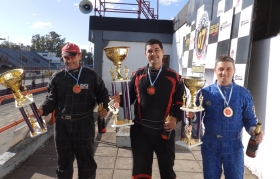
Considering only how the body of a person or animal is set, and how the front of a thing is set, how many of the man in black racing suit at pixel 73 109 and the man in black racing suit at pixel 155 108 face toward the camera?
2

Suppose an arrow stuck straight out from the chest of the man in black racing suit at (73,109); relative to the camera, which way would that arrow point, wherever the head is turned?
toward the camera

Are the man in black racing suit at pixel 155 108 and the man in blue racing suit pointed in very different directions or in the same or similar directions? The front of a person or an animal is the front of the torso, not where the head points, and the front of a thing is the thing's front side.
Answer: same or similar directions

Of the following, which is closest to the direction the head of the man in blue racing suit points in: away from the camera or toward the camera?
toward the camera

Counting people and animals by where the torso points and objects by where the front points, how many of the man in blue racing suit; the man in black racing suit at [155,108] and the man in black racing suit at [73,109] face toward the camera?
3

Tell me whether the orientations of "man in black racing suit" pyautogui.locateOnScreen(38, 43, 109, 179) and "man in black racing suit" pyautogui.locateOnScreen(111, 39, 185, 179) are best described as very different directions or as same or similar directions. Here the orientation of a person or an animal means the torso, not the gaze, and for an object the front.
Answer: same or similar directions

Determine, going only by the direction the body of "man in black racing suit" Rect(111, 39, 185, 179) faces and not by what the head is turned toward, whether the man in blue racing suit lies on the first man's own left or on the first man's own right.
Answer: on the first man's own left

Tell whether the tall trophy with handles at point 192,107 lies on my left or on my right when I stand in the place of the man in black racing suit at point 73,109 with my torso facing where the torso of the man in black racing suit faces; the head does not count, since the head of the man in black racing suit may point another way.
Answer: on my left

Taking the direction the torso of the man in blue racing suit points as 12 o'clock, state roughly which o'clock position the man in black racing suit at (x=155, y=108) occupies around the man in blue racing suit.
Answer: The man in black racing suit is roughly at 3 o'clock from the man in blue racing suit.

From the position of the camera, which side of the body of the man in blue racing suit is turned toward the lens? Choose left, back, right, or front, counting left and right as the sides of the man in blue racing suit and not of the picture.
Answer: front
